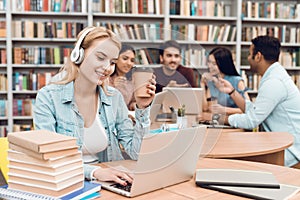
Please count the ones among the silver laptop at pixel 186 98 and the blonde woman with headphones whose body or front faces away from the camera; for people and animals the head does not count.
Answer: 1

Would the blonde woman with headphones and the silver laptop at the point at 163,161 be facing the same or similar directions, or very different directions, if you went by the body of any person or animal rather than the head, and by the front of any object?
very different directions

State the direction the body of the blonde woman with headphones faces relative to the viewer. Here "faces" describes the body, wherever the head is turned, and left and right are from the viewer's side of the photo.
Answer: facing the viewer and to the right of the viewer

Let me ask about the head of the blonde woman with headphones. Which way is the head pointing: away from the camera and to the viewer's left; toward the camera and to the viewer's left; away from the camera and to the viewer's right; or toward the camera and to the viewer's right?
toward the camera and to the viewer's right

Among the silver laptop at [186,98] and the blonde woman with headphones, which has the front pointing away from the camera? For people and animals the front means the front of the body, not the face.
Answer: the silver laptop

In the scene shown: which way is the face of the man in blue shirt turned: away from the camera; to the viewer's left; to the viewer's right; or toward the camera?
to the viewer's left

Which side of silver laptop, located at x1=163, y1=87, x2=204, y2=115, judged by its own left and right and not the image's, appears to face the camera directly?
back

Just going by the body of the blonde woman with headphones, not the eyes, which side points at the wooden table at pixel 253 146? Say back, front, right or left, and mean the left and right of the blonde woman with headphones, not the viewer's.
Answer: left

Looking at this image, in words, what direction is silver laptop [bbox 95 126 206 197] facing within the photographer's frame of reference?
facing away from the viewer and to the left of the viewer
